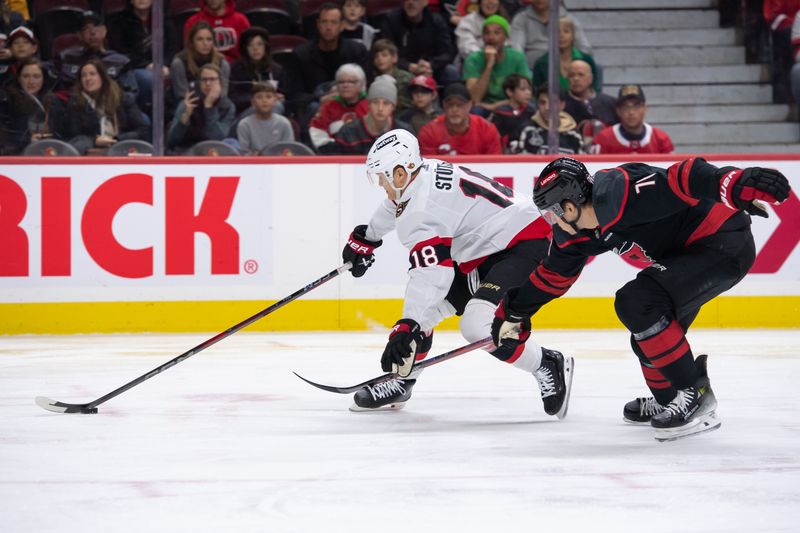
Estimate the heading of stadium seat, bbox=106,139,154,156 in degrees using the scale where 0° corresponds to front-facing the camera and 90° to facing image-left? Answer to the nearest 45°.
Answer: approximately 0°

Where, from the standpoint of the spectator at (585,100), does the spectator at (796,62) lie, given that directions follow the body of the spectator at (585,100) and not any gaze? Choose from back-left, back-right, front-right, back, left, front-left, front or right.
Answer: back-left

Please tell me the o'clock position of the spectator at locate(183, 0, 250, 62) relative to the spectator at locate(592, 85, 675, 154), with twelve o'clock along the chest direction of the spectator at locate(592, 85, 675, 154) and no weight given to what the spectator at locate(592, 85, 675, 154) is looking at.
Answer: the spectator at locate(183, 0, 250, 62) is roughly at 3 o'clock from the spectator at locate(592, 85, 675, 154).

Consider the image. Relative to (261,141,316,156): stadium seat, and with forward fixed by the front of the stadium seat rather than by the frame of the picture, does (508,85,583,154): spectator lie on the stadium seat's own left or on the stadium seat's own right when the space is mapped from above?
on the stadium seat's own left
